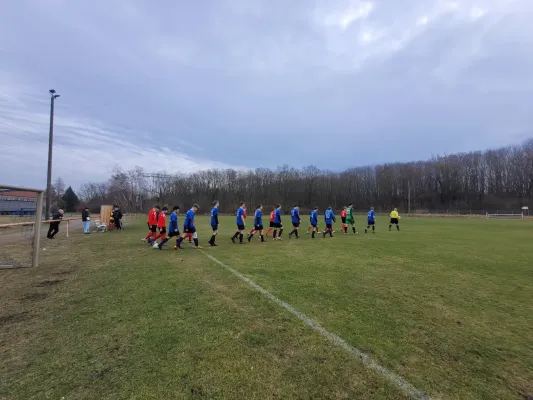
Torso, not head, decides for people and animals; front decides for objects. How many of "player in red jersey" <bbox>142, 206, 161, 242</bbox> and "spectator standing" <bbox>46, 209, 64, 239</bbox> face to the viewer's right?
2

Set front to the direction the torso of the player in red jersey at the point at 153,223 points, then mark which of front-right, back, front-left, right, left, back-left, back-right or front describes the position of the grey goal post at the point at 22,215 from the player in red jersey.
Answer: back-right

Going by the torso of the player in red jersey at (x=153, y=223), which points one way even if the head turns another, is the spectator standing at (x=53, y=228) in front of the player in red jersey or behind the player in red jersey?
behind

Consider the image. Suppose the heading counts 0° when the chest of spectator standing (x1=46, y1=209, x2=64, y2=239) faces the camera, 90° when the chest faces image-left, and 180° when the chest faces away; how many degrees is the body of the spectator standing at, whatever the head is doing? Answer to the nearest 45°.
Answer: approximately 270°

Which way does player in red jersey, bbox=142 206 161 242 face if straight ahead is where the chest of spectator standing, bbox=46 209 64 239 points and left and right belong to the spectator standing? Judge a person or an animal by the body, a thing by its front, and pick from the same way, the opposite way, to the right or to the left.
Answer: the same way

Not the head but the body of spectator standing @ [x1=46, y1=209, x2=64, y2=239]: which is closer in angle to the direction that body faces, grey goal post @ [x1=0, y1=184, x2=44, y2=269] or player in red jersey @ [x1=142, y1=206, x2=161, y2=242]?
the player in red jersey

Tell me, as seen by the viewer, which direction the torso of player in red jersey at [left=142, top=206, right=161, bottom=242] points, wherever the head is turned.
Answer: to the viewer's right

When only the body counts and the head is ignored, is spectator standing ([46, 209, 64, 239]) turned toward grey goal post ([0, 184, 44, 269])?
no
